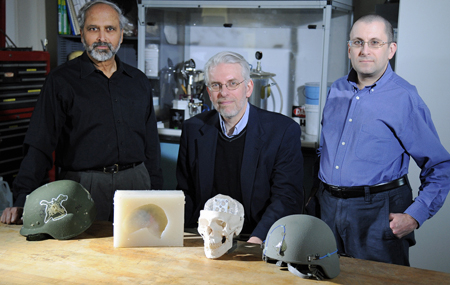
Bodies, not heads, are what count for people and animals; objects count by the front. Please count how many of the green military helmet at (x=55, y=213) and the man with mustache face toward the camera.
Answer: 1

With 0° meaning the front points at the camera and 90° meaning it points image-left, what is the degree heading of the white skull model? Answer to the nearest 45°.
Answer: approximately 45°

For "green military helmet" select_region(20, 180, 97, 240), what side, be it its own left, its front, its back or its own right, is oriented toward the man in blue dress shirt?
back

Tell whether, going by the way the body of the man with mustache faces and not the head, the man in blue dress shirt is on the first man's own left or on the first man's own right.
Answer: on the first man's own left

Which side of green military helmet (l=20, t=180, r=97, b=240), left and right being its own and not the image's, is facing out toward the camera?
left

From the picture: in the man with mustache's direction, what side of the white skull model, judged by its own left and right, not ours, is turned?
right

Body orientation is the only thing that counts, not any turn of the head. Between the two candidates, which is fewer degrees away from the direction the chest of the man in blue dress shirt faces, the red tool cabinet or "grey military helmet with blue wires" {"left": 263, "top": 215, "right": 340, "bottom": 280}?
the grey military helmet with blue wires

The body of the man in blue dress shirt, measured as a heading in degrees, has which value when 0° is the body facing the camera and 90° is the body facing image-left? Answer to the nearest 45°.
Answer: approximately 45°

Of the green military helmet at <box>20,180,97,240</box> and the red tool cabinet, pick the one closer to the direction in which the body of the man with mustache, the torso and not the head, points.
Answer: the green military helmet
